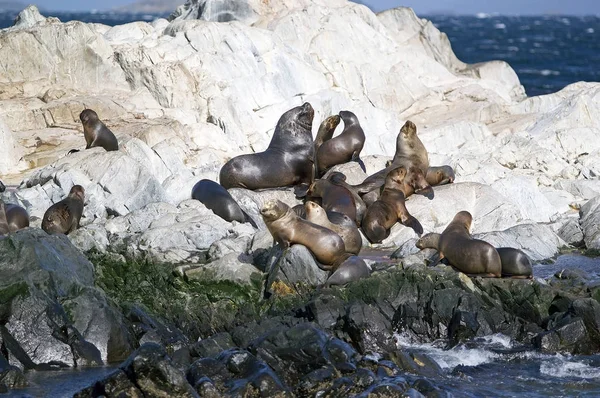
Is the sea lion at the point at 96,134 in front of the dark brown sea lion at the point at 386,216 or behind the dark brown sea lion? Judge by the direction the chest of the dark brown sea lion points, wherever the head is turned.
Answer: behind

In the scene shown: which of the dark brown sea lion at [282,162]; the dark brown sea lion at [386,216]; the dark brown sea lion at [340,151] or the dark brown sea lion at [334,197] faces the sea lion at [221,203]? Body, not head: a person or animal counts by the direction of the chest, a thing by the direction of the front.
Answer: the dark brown sea lion at [334,197]

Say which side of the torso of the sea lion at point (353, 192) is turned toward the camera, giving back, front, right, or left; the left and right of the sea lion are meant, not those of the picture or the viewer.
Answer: left

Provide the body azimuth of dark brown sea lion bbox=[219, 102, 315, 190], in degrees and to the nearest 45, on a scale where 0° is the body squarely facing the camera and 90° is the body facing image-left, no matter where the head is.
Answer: approximately 270°

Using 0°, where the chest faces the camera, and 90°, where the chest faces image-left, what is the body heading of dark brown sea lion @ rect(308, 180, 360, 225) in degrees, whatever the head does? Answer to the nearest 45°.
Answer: approximately 90°

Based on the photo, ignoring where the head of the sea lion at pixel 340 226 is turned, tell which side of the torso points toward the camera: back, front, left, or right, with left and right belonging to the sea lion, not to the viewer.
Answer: left

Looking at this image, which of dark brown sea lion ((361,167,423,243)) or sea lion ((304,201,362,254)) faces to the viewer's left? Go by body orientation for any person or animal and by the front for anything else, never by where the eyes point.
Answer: the sea lion

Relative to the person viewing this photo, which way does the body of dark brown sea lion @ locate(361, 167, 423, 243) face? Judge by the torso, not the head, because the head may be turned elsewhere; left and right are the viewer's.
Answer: facing to the right of the viewer

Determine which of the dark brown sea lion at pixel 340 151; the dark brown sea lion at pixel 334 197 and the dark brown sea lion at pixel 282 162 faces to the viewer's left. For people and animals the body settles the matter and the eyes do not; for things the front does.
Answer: the dark brown sea lion at pixel 334 197

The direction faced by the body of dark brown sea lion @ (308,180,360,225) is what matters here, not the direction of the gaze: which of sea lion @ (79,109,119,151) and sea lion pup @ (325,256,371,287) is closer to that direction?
the sea lion
